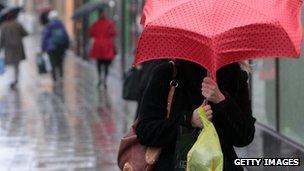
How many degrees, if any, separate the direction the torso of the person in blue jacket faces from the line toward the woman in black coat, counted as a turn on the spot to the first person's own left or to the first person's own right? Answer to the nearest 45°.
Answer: approximately 180°

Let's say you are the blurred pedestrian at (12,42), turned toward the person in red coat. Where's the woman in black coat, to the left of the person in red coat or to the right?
right

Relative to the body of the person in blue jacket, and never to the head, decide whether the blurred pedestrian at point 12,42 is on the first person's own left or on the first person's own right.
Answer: on the first person's own left

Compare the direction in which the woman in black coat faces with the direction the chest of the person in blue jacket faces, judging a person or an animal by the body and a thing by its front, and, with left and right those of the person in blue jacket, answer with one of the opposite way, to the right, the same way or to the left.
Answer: the opposite way
